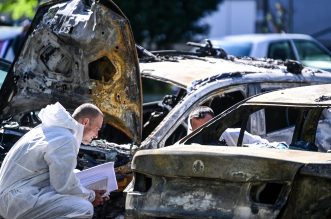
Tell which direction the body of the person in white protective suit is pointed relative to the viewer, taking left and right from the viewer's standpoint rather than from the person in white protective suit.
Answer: facing to the right of the viewer

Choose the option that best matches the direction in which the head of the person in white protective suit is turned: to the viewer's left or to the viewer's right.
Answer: to the viewer's right

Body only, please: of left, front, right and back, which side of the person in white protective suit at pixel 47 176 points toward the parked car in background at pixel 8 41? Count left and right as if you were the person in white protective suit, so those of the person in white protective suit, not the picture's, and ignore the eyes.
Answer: left

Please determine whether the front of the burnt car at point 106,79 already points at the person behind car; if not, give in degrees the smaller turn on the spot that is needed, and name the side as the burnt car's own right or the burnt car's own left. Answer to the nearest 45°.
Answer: approximately 90° to the burnt car's own left

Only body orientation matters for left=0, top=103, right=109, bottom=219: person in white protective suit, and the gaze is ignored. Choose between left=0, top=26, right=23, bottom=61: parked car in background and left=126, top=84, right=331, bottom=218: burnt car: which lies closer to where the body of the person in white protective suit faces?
the burnt car
